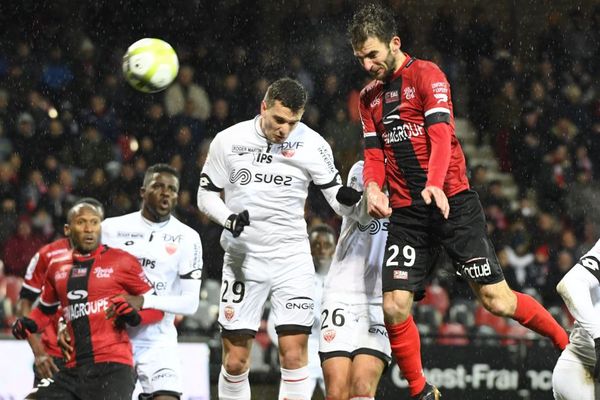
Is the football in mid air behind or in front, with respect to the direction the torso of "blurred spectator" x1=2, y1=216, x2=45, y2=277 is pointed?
in front

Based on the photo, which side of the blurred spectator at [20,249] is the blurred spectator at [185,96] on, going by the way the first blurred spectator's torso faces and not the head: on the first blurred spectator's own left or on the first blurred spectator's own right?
on the first blurred spectator's own left

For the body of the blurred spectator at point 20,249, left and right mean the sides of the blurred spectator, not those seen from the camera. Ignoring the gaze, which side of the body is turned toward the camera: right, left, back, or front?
front

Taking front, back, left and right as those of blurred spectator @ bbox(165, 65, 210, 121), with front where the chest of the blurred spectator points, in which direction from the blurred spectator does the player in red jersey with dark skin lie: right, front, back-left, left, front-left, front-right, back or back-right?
front

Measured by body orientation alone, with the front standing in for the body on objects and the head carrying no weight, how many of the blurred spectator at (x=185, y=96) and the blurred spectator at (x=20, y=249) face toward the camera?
2

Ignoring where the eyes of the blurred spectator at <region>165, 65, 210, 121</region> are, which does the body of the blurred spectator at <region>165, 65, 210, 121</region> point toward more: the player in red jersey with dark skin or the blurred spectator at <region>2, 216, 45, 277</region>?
the player in red jersey with dark skin

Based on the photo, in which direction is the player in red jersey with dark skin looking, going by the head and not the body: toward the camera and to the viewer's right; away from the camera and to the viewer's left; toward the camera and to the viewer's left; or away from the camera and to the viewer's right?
toward the camera and to the viewer's right

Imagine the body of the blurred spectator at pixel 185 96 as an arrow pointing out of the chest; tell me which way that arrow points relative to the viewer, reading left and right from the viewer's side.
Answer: facing the viewer

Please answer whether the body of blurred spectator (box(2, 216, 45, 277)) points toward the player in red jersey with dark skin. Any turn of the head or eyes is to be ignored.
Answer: yes

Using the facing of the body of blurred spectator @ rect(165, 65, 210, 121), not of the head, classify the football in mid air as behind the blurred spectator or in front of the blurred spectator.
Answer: in front

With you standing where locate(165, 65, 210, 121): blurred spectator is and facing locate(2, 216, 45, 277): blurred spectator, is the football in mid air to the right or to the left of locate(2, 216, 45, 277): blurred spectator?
left
